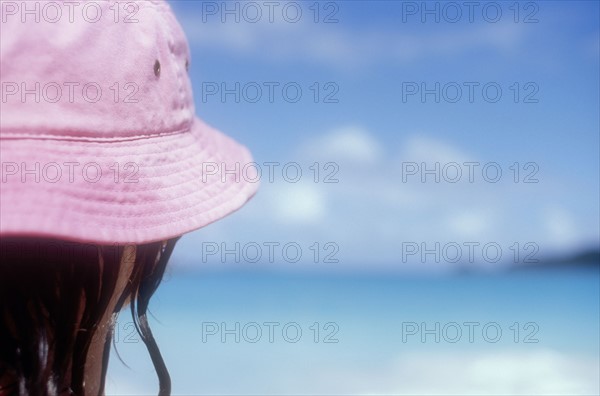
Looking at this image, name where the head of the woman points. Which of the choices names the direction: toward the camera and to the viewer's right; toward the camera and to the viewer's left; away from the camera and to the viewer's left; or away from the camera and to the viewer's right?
away from the camera and to the viewer's right

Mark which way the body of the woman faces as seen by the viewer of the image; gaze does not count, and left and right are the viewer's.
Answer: facing away from the viewer and to the right of the viewer
